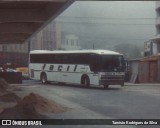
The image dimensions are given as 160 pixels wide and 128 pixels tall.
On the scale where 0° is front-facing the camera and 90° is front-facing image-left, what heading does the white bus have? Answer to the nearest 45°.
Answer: approximately 315°
